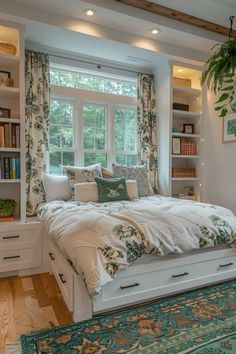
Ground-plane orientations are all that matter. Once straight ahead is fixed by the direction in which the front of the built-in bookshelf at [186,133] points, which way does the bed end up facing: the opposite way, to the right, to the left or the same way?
the same way

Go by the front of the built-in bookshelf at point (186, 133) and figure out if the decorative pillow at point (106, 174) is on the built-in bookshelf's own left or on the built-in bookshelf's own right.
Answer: on the built-in bookshelf's own right

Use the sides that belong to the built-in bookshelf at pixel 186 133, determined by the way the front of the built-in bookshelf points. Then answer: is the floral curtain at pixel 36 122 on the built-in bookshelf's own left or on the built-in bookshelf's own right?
on the built-in bookshelf's own right

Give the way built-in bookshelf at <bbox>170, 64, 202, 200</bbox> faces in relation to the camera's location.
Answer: facing the viewer and to the right of the viewer

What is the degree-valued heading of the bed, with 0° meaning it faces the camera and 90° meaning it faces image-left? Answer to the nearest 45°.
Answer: approximately 315°

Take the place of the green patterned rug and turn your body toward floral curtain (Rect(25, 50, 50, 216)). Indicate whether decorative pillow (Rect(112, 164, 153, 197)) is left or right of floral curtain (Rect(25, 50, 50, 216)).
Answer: right

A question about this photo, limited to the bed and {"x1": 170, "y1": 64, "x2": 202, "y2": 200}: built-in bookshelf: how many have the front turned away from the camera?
0

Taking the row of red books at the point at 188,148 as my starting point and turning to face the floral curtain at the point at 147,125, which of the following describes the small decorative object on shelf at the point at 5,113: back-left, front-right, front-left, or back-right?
front-left

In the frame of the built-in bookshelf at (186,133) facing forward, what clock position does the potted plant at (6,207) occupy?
The potted plant is roughly at 3 o'clock from the built-in bookshelf.

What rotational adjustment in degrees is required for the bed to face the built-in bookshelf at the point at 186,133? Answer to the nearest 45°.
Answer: approximately 135° to its left

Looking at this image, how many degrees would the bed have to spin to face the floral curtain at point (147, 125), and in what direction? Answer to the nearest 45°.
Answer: approximately 135° to its left
